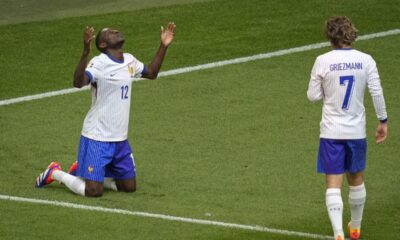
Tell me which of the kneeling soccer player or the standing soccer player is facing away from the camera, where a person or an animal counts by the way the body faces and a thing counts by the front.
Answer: the standing soccer player

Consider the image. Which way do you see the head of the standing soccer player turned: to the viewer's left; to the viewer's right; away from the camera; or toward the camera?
away from the camera

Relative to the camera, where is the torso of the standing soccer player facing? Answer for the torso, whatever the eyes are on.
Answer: away from the camera

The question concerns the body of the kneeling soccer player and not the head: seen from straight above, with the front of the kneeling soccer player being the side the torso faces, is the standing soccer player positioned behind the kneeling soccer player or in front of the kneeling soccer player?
in front

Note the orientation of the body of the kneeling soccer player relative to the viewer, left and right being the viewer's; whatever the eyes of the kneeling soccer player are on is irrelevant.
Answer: facing the viewer and to the right of the viewer

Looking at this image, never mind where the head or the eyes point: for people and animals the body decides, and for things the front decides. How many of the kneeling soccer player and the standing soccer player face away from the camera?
1

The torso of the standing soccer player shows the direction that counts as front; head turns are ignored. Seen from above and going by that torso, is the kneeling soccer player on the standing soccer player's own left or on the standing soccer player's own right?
on the standing soccer player's own left
